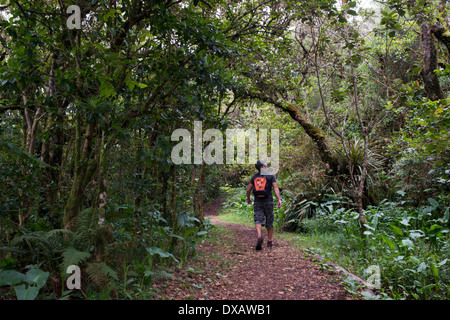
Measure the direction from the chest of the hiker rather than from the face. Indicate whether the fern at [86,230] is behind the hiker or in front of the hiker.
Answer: behind

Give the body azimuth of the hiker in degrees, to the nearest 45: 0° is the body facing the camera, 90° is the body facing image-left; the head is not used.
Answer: approximately 180°

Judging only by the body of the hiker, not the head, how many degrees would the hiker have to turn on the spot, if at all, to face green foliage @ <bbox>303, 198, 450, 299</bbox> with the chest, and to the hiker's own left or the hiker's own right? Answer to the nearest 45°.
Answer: approximately 135° to the hiker's own right

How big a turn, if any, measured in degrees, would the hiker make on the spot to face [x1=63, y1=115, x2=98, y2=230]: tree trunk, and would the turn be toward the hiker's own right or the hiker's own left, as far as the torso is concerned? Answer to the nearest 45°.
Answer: approximately 135° to the hiker's own left

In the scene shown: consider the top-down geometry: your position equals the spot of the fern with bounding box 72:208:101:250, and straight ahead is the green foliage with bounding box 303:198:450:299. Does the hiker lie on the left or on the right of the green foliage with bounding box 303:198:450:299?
left
